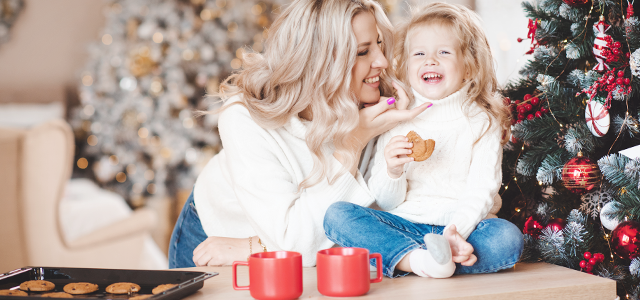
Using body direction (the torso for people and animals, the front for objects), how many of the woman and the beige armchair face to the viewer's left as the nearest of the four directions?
0

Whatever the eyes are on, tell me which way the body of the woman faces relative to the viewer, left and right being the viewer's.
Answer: facing the viewer and to the right of the viewer

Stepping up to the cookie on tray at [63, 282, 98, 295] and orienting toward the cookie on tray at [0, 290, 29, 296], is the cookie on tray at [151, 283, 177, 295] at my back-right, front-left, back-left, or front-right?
back-left

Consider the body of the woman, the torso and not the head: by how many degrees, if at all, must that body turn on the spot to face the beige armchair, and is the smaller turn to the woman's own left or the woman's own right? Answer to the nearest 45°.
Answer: approximately 180°

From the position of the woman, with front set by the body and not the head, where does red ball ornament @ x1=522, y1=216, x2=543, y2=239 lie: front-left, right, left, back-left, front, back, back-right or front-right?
front-left
